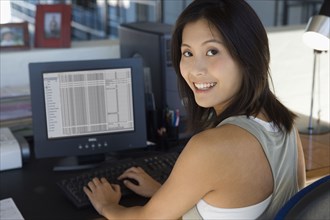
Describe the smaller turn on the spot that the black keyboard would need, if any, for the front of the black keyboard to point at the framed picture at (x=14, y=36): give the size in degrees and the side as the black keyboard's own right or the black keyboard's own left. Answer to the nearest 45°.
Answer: approximately 180°

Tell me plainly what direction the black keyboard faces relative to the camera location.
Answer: facing the viewer and to the right of the viewer

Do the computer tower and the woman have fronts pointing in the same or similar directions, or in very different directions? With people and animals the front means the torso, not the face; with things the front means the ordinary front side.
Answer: very different directions

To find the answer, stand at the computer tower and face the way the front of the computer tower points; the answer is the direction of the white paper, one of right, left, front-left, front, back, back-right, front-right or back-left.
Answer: right

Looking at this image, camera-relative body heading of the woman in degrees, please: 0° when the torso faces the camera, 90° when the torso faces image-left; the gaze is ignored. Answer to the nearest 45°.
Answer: approximately 135°

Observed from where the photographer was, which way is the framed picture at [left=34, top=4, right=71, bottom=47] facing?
facing the viewer

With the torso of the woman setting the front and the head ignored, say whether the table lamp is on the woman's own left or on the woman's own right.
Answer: on the woman's own right

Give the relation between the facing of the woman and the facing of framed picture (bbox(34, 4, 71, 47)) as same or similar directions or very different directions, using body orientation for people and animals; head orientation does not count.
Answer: very different directions

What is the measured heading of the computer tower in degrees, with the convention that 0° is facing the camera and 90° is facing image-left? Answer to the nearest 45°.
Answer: approximately 315°

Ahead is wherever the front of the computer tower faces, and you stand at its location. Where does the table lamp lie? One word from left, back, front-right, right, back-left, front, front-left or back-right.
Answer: front-left

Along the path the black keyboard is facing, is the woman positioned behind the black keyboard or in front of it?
in front

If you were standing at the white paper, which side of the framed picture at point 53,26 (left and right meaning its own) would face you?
front

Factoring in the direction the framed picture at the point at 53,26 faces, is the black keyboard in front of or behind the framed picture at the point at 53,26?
in front

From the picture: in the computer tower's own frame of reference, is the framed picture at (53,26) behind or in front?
behind

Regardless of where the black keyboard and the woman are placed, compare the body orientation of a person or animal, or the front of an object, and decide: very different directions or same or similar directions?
very different directions
